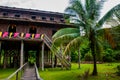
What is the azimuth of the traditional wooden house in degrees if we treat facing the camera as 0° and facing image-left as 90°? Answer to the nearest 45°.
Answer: approximately 0°

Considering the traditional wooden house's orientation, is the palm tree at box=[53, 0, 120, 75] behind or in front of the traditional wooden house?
in front

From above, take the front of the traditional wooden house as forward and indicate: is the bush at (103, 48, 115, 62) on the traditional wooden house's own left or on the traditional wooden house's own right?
on the traditional wooden house's own left

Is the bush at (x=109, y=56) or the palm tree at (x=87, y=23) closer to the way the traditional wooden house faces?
the palm tree
